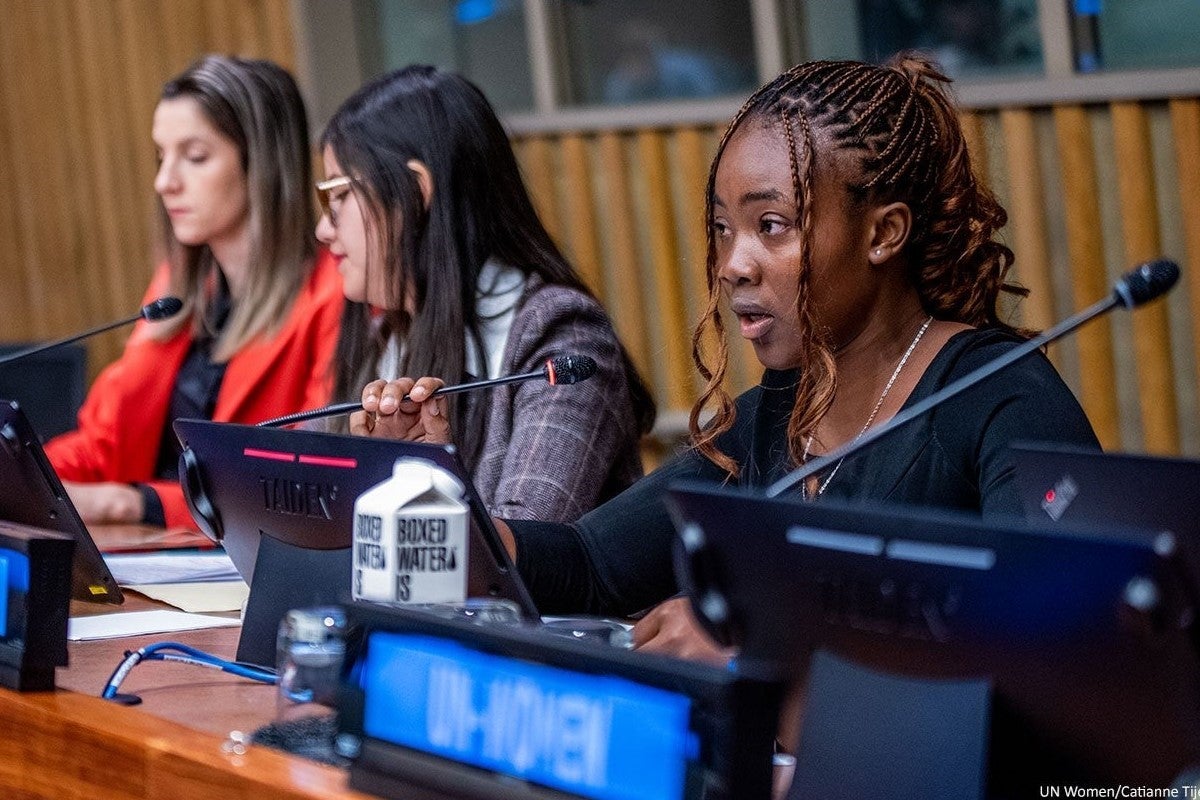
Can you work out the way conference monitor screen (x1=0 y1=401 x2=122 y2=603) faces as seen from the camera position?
facing away from the viewer and to the right of the viewer

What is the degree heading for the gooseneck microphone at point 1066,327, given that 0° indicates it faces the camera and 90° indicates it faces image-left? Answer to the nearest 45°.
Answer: approximately 270°

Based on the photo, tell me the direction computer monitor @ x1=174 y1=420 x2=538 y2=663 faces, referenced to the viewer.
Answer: facing away from the viewer and to the right of the viewer

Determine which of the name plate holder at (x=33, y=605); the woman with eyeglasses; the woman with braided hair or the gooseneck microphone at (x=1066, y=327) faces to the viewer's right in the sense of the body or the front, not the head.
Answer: the gooseneck microphone

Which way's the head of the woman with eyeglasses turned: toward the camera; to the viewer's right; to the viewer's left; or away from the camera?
to the viewer's left

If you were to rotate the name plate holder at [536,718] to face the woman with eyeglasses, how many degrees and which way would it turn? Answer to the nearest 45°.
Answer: approximately 135° to its right

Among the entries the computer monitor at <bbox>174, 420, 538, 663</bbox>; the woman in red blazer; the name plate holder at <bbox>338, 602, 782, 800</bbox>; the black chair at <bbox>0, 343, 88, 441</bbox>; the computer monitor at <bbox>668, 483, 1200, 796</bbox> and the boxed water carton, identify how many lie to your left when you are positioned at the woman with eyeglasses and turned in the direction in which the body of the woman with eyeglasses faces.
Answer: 4
